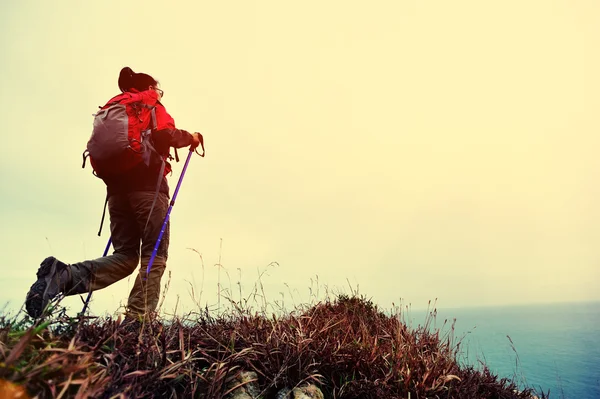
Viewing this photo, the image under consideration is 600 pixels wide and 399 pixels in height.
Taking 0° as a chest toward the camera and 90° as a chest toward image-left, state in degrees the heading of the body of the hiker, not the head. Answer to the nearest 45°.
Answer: approximately 225°

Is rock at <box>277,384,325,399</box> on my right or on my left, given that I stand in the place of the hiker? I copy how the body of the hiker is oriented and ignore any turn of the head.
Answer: on my right
